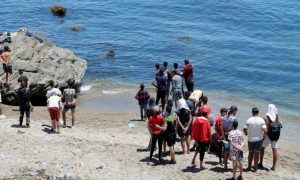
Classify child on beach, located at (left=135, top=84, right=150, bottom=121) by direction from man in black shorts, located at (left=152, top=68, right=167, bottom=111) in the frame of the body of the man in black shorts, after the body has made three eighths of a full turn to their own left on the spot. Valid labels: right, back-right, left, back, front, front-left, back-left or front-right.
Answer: front

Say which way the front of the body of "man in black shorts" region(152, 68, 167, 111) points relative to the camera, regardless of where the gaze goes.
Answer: away from the camera

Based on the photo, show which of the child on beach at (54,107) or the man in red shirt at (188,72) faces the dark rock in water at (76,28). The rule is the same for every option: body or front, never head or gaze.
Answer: the child on beach

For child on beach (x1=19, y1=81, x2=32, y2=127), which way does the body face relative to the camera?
away from the camera

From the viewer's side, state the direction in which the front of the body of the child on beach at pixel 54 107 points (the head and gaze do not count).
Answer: away from the camera

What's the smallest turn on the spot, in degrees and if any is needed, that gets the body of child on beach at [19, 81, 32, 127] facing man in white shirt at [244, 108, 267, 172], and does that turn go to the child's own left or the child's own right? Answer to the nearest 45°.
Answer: approximately 135° to the child's own right

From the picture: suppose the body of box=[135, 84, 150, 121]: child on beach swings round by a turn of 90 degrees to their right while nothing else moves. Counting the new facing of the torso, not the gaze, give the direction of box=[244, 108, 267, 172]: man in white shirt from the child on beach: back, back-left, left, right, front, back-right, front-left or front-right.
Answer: front-right

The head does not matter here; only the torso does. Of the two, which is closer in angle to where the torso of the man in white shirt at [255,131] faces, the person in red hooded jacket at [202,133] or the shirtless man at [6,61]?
the shirtless man

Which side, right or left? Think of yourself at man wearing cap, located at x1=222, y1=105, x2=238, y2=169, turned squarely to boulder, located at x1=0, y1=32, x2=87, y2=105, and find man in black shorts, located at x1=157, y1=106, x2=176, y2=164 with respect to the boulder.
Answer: left

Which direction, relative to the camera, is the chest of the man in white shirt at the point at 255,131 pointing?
away from the camera

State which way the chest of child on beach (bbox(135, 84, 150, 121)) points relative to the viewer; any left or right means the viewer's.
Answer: facing away from the viewer
